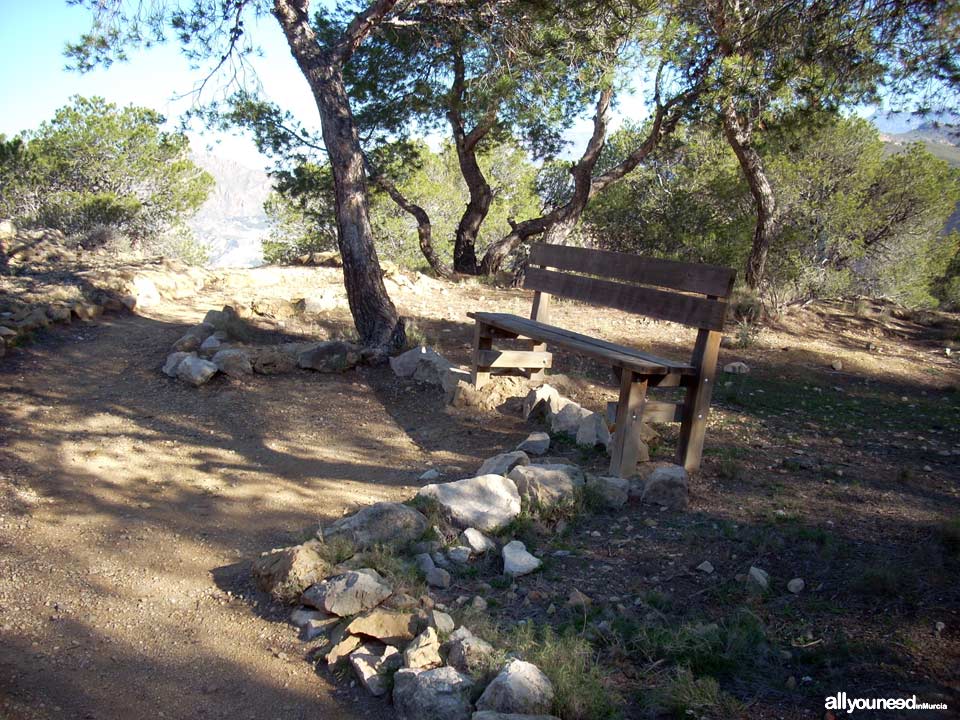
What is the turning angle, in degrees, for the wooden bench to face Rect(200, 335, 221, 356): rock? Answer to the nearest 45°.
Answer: approximately 90° to its right

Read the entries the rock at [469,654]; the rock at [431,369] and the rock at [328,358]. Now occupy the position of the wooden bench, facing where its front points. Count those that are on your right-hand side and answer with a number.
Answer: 2

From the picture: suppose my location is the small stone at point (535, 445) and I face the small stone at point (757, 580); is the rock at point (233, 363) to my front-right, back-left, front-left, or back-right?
back-right

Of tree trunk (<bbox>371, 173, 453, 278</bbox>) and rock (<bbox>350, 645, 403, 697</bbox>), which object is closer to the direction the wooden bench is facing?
the rock

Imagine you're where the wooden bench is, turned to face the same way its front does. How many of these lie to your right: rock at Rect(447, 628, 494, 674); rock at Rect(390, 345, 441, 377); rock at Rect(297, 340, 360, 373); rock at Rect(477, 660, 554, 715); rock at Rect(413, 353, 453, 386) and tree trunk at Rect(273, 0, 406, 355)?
4

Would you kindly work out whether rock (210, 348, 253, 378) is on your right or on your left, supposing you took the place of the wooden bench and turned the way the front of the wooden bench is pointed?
on your right

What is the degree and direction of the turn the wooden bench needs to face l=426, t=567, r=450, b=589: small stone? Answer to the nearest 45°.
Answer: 0° — it already faces it

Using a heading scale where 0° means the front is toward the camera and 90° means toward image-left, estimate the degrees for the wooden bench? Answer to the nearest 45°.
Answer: approximately 45°

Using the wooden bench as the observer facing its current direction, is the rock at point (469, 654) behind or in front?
in front

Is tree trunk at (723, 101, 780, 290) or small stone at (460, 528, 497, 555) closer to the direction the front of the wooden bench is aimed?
the small stone

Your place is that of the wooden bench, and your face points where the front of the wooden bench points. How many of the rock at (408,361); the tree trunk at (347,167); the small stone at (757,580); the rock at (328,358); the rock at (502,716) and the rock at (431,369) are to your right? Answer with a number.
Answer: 4

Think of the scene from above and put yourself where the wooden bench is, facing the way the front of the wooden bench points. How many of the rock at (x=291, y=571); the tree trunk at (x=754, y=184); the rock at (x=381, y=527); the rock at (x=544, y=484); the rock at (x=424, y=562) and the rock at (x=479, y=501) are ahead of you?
5

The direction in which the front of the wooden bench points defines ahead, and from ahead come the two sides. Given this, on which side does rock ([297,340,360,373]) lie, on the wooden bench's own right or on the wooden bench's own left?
on the wooden bench's own right

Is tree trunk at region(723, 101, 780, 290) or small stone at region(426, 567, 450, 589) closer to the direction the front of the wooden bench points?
the small stone

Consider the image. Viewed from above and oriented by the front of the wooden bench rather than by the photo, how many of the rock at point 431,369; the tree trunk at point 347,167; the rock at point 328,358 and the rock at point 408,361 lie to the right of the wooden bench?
4
